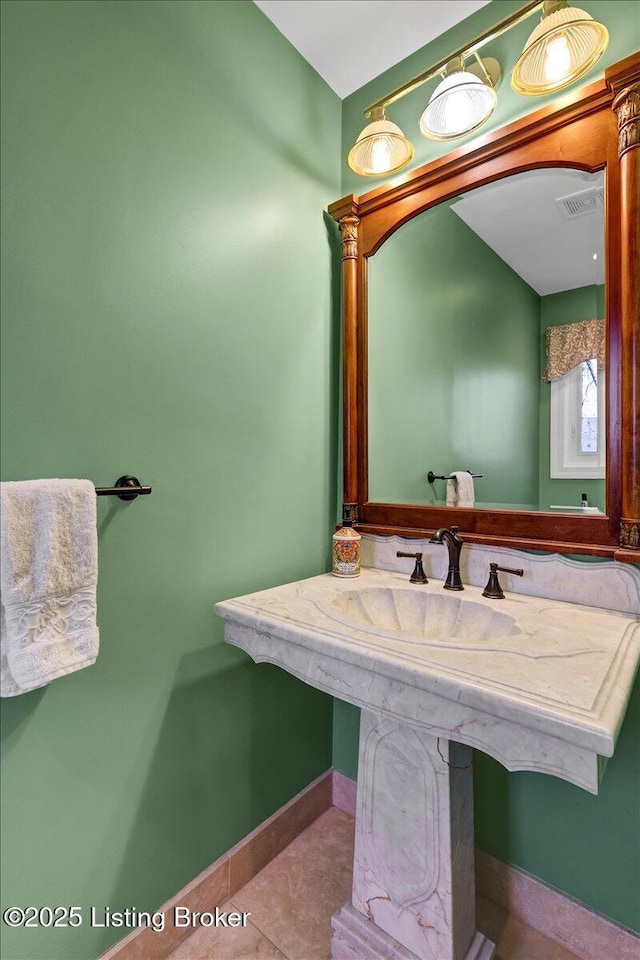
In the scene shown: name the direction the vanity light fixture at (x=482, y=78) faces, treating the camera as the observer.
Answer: facing the viewer and to the left of the viewer

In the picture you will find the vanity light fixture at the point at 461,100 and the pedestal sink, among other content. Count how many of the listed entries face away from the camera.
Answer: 0

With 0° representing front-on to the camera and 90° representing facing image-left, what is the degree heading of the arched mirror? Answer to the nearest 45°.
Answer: approximately 45°

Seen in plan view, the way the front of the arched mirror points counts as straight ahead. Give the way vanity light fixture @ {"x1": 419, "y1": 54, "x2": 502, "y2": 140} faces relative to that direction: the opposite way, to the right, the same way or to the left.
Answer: the same way

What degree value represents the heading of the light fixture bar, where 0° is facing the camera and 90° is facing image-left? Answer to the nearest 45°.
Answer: approximately 45°

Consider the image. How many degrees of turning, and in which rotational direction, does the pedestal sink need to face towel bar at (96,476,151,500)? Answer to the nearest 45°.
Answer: approximately 45° to its right
